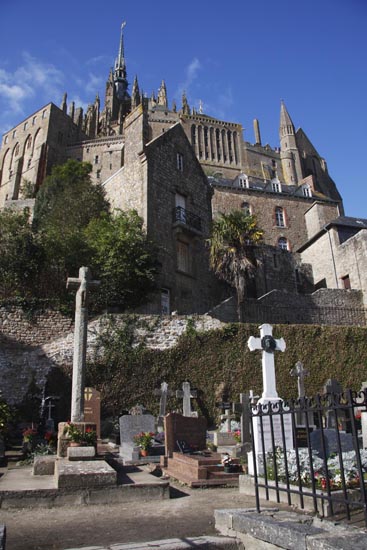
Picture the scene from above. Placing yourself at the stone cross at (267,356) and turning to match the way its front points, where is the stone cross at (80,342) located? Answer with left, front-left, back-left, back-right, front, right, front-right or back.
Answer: right

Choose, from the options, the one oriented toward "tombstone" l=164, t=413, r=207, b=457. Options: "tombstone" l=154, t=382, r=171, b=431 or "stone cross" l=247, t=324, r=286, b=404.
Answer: "tombstone" l=154, t=382, r=171, b=431

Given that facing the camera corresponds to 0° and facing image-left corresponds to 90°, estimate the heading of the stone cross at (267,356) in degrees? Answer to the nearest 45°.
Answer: approximately 0°

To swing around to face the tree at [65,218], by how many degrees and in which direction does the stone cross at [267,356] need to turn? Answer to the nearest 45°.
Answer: approximately 135° to its right

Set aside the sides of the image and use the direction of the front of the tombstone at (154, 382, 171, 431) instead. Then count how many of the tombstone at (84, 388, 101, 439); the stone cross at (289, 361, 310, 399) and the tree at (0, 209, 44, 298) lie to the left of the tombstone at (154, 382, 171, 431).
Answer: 1

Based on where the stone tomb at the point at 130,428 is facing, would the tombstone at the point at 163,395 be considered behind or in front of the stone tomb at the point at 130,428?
behind

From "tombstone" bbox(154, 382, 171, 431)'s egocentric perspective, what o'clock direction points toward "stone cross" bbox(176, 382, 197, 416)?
The stone cross is roughly at 10 o'clock from the tombstone.

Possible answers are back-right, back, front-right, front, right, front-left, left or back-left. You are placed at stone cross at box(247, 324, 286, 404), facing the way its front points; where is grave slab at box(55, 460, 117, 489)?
front-right
